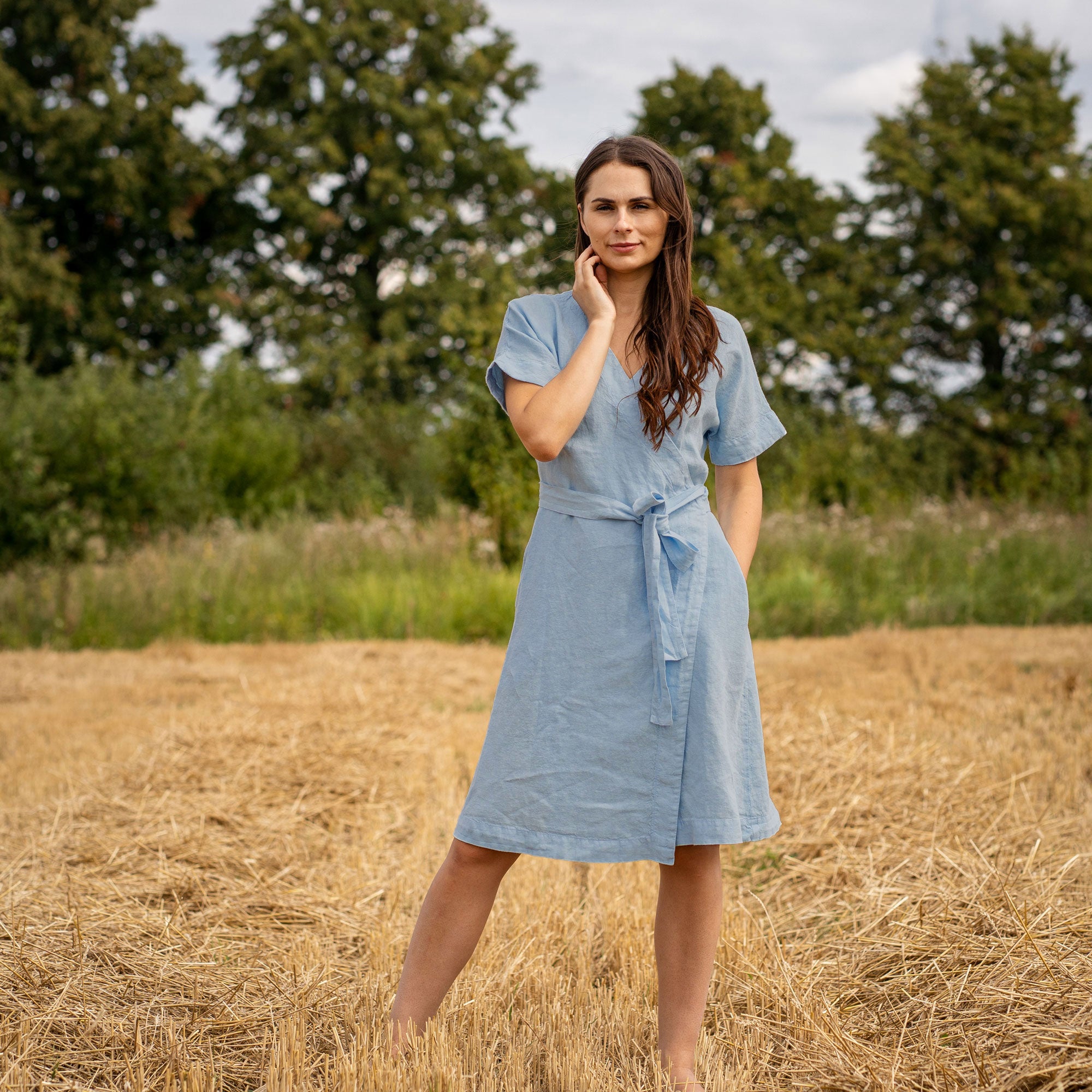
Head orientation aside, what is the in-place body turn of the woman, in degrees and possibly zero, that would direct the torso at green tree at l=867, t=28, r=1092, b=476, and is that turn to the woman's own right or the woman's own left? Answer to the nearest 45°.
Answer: approximately 180°

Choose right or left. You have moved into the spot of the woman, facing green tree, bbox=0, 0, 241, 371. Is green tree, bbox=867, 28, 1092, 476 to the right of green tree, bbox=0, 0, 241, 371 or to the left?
right

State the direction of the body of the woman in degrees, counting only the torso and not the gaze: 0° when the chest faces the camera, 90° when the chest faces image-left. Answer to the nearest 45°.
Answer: approximately 0°

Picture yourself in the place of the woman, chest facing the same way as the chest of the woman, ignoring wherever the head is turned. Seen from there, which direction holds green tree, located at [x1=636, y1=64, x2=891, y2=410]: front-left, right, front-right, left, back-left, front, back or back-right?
back

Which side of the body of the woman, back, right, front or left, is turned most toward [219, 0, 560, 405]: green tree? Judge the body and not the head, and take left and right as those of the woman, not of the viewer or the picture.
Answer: back
